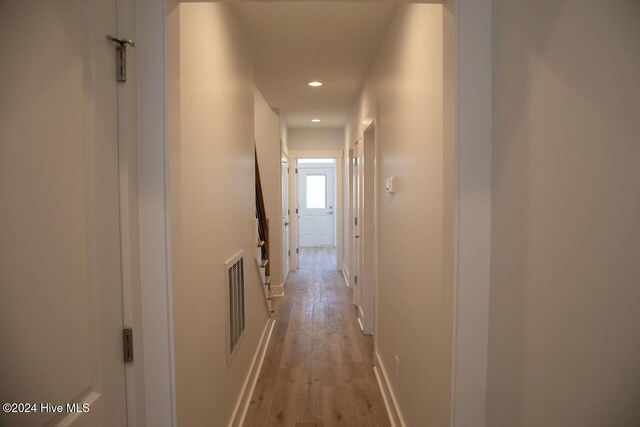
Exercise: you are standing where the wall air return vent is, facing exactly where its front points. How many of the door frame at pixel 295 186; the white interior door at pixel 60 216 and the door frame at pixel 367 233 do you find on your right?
1

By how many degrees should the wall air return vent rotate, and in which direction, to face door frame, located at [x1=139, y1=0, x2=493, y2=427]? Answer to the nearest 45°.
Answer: approximately 45° to its right

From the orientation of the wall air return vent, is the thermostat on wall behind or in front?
in front

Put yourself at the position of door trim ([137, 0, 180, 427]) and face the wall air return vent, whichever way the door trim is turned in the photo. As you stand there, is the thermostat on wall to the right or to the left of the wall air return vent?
right

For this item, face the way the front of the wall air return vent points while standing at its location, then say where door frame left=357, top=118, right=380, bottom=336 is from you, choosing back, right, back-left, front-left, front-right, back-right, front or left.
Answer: front-left

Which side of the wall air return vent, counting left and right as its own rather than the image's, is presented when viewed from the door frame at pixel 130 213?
right

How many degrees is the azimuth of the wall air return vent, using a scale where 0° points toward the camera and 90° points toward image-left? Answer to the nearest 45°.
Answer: approximately 270°

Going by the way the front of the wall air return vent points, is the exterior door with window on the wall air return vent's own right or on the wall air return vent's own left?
on the wall air return vent's own left

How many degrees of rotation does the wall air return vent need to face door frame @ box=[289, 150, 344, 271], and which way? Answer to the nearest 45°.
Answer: approximately 90° to its left

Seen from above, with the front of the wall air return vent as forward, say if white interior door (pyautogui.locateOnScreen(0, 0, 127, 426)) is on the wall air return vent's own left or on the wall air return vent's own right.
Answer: on the wall air return vent's own right
